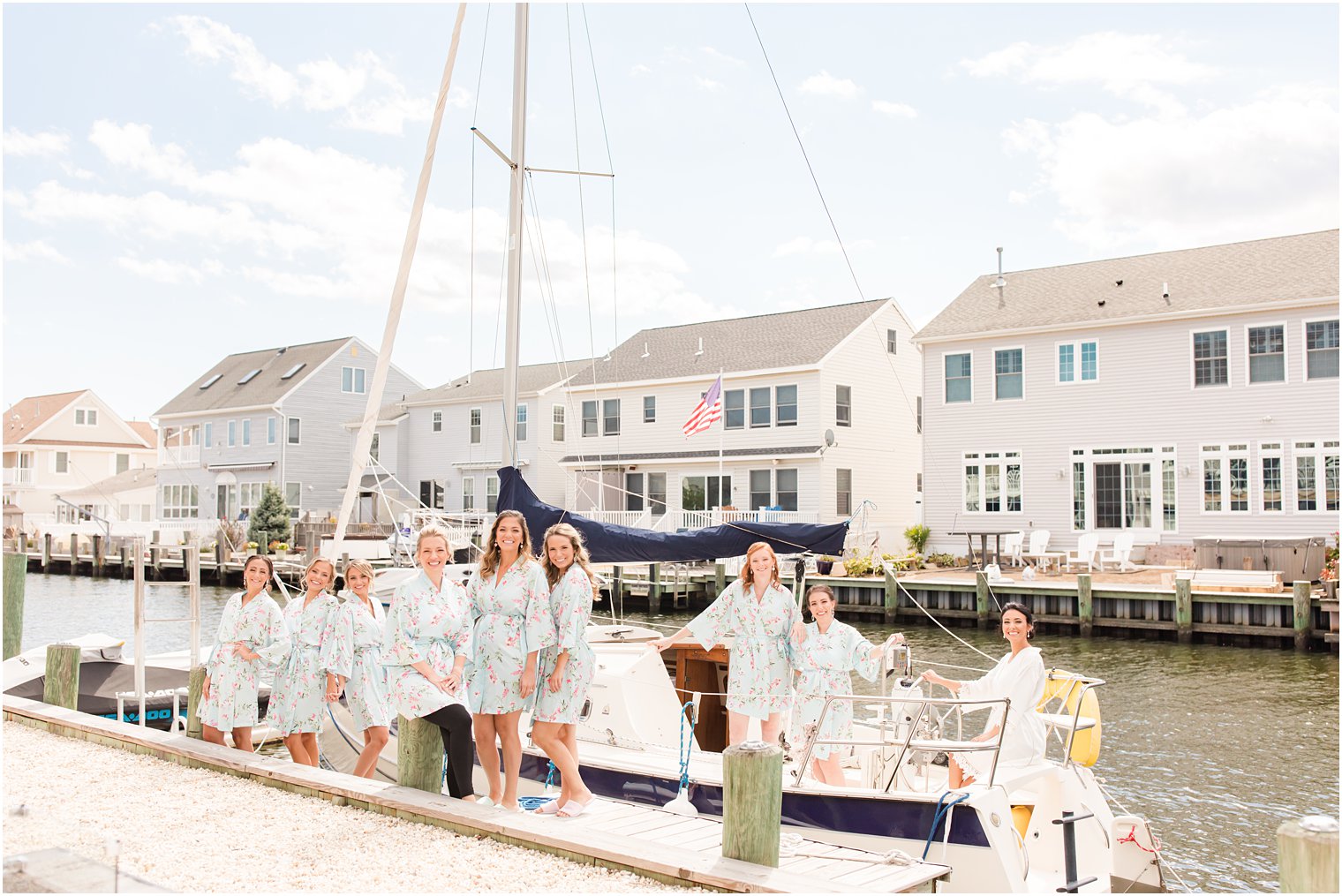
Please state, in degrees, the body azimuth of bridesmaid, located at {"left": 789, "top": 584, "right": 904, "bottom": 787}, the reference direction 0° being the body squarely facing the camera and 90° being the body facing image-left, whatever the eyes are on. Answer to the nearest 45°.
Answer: approximately 0°

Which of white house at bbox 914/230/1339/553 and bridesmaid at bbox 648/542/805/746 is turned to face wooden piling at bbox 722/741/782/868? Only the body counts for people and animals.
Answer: the bridesmaid

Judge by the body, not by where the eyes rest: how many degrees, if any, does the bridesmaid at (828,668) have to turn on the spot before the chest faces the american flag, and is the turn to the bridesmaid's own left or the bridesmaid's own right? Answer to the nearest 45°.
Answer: approximately 180°

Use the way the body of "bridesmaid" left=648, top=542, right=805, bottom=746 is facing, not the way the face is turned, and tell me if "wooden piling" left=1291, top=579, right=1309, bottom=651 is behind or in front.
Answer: behind
